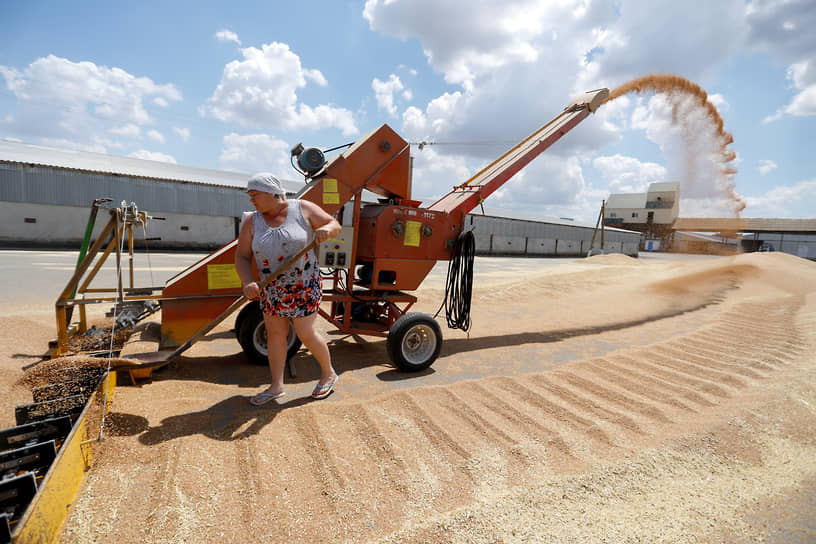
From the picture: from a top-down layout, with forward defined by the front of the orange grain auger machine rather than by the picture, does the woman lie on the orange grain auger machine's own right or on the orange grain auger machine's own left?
on the orange grain auger machine's own left

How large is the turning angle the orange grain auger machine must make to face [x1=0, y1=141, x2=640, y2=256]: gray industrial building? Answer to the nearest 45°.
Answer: approximately 45° to its right

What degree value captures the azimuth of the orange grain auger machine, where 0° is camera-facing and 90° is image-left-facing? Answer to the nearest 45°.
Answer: approximately 90°
